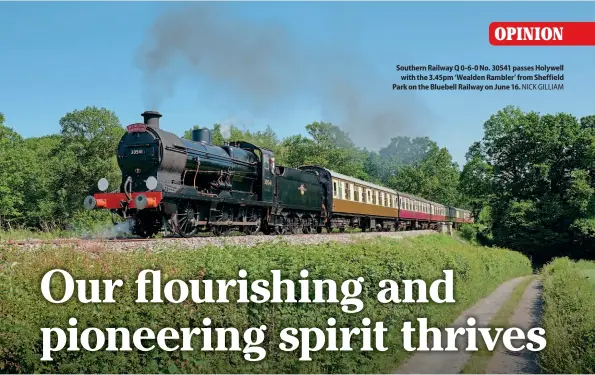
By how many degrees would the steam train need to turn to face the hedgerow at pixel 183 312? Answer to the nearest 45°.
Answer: approximately 45° to its left

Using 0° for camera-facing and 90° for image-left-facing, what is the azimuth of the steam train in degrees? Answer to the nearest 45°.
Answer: approximately 45°
